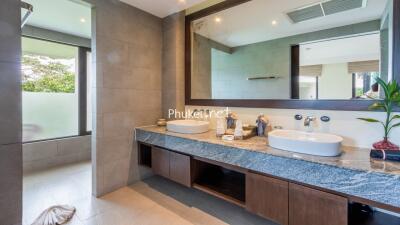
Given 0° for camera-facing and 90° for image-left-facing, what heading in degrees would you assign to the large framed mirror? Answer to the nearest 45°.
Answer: approximately 45°

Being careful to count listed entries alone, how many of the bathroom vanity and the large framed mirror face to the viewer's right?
0

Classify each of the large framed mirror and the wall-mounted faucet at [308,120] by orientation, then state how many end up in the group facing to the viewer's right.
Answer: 0

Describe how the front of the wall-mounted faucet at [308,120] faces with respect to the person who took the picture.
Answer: facing the viewer and to the left of the viewer

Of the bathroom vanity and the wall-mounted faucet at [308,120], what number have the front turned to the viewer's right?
0

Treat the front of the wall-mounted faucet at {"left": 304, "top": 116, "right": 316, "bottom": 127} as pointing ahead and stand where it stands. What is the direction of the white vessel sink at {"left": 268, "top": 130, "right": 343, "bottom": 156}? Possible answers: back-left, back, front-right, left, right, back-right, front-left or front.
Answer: front-left

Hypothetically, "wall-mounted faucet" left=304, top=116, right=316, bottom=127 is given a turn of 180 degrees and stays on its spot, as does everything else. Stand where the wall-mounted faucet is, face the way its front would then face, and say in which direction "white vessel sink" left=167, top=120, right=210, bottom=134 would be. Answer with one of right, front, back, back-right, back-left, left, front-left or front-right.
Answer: back-left

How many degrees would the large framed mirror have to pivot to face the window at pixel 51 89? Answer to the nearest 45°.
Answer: approximately 45° to its right

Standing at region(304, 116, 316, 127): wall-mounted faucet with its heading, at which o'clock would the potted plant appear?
The potted plant is roughly at 8 o'clock from the wall-mounted faucet.
